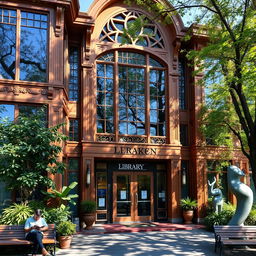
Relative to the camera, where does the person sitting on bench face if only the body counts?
toward the camera

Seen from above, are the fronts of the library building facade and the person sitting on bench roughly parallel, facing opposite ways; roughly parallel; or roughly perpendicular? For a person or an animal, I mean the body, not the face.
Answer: roughly parallel

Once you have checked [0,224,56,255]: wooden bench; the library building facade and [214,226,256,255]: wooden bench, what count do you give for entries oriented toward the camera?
3

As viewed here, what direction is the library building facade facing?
toward the camera

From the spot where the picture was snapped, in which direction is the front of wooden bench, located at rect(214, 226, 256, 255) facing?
facing the viewer

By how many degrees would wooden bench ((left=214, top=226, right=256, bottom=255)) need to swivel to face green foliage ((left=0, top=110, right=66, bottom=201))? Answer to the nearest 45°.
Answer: approximately 90° to its right

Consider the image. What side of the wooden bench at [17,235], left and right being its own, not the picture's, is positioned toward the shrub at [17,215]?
back

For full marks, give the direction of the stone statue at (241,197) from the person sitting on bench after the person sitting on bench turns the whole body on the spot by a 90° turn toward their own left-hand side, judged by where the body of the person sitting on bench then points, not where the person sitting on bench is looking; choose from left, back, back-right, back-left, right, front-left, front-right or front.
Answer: front

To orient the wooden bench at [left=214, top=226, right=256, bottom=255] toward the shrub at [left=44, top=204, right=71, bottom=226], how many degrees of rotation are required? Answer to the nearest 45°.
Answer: approximately 90° to its right

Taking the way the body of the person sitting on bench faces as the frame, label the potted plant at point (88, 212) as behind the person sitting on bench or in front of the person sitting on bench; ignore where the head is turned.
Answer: behind

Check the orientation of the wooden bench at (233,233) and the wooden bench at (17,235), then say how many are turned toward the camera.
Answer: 2
